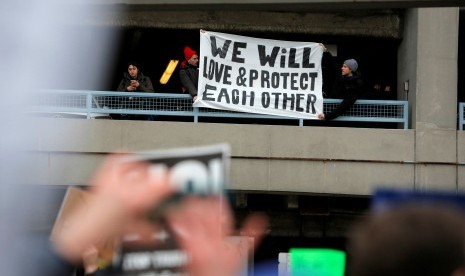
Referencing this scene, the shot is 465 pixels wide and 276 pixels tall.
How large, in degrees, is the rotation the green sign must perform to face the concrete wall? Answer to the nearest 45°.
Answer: approximately 180°

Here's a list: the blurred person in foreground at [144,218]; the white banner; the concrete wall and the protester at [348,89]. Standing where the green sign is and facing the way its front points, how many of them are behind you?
3

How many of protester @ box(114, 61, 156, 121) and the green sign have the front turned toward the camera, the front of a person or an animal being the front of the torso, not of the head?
2

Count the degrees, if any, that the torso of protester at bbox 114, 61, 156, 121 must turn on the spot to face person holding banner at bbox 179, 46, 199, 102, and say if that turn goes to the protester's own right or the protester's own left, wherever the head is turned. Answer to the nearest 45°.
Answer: approximately 90° to the protester's own left
